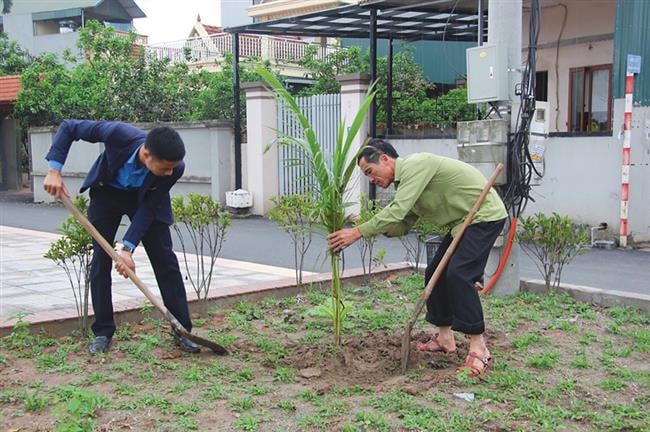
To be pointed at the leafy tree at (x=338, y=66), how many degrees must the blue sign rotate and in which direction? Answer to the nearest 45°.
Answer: approximately 135° to its right

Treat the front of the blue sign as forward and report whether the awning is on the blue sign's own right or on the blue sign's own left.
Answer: on the blue sign's own right

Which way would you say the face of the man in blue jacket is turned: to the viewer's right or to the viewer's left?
to the viewer's right

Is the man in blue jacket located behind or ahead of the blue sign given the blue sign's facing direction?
ahead

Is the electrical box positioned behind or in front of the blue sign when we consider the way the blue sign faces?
in front

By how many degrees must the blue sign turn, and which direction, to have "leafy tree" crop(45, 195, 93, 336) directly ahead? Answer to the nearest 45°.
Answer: approximately 45° to its right

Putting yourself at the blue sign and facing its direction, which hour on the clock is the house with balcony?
The house with balcony is roughly at 4 o'clock from the blue sign.

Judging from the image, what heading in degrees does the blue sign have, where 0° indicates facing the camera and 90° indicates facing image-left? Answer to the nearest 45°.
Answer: approximately 0°

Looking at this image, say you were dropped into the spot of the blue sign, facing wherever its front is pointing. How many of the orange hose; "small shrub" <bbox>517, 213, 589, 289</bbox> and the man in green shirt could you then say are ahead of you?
3

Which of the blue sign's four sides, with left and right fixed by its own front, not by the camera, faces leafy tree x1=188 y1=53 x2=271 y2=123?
right

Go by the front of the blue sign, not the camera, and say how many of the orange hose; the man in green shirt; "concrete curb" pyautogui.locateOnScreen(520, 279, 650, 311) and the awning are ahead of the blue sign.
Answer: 3

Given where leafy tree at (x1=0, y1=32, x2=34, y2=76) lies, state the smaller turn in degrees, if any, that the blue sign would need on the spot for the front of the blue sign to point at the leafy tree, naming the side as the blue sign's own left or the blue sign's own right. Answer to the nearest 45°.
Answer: approximately 90° to the blue sign's own right

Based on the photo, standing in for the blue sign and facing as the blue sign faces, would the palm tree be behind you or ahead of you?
ahead
